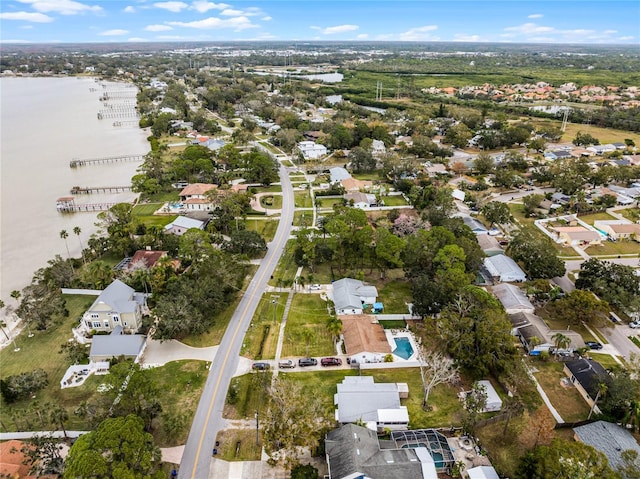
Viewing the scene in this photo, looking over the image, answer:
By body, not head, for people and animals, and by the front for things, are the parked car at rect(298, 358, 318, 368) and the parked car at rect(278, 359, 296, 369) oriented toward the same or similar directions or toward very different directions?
same or similar directions

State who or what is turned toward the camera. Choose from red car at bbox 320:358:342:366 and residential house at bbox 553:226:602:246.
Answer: the residential house

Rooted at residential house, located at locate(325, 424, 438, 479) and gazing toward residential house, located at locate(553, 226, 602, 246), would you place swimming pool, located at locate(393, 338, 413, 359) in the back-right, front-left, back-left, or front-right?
front-left

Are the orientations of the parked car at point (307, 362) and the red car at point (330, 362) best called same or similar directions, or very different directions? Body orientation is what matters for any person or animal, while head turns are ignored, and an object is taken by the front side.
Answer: same or similar directions

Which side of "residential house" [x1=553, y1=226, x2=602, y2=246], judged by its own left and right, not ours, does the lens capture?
front

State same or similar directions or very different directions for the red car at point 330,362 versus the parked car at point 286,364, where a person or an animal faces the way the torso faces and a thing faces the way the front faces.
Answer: same or similar directions
